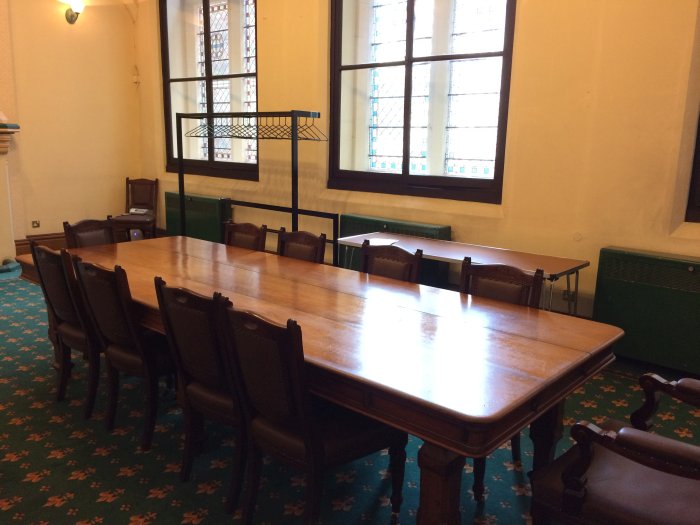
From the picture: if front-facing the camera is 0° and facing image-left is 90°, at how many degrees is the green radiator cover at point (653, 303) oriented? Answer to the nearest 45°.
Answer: approximately 45°

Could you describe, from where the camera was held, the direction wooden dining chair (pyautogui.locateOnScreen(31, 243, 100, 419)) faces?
facing away from the viewer and to the right of the viewer

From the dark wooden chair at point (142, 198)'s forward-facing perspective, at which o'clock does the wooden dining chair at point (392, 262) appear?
The wooden dining chair is roughly at 10 o'clock from the dark wooden chair.

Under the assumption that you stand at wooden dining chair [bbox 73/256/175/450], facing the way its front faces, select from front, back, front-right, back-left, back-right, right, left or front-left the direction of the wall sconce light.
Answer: front-left

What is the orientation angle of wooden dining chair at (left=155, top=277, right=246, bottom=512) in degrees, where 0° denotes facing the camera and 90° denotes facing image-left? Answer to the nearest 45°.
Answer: approximately 225°

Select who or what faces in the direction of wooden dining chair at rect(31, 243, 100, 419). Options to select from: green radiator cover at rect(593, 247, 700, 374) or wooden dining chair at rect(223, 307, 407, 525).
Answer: the green radiator cover

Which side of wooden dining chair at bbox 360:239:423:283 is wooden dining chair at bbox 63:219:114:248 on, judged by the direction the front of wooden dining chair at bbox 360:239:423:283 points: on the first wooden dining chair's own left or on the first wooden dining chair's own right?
on the first wooden dining chair's own right

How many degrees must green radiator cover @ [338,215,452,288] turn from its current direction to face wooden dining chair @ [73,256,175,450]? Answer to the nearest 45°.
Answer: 0° — it already faces it

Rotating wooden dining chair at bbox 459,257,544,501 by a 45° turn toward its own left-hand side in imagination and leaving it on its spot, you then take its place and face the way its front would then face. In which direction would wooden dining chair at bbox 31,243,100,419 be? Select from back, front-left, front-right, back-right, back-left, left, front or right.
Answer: right

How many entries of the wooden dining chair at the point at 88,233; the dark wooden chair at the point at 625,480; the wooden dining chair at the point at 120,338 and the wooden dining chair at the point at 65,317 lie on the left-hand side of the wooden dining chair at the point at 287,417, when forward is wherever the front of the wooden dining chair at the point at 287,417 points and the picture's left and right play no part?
3

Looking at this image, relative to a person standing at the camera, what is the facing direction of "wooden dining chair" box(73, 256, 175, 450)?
facing away from the viewer and to the right of the viewer

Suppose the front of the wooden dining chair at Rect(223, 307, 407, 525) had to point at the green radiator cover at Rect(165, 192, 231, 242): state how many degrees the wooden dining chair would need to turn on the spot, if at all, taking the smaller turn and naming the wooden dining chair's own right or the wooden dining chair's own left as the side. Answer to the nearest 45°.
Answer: approximately 45° to the wooden dining chair's own left

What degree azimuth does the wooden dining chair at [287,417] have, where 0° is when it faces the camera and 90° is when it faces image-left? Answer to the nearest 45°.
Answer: approximately 225°
